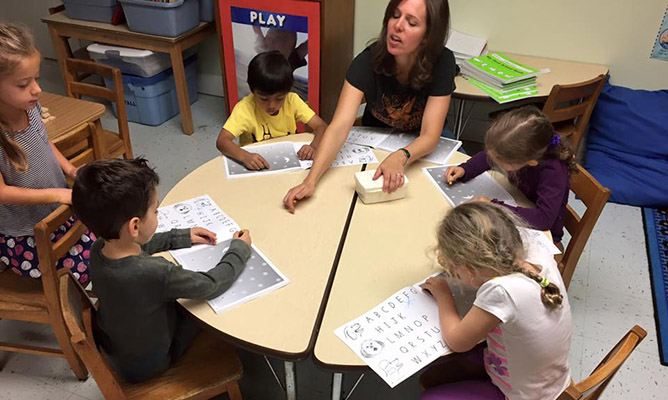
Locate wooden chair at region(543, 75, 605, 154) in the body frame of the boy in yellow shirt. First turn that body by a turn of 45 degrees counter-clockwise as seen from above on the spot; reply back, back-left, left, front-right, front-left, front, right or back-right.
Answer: front-left

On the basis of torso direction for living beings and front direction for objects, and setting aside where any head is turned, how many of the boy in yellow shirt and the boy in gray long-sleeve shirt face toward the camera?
1

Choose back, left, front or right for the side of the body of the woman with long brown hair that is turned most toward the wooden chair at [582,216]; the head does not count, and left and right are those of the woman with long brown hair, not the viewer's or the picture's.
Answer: left

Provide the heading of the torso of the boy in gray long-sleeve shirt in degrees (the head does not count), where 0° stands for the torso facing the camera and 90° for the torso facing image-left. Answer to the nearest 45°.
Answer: approximately 225°

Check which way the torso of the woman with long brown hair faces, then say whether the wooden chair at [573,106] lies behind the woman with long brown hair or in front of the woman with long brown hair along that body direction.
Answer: behind

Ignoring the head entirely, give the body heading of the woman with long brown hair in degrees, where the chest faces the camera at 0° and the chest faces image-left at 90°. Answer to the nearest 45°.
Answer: approximately 45°

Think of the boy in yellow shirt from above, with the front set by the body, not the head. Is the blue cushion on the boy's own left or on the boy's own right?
on the boy's own left

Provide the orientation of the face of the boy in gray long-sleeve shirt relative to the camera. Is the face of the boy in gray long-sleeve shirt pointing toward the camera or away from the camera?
away from the camera

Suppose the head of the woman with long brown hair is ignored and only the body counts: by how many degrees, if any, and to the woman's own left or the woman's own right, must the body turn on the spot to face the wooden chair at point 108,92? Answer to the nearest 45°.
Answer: approximately 45° to the woman's own right

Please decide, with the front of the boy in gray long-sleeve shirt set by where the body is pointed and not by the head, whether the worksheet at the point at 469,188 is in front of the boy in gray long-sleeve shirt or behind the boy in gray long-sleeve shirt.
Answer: in front

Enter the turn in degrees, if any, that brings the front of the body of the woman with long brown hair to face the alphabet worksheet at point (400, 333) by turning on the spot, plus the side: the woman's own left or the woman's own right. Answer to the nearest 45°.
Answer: approximately 45° to the woman's own left

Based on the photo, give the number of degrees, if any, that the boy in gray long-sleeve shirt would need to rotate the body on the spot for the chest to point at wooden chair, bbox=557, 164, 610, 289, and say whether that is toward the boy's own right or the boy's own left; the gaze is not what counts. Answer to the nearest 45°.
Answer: approximately 45° to the boy's own right

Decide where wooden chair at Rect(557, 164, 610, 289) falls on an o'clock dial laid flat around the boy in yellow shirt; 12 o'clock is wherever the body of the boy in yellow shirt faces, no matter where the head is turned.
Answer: The wooden chair is roughly at 10 o'clock from the boy in yellow shirt.

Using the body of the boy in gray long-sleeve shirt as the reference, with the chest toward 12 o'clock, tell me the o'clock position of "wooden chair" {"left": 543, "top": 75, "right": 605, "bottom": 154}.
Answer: The wooden chair is roughly at 1 o'clock from the boy in gray long-sleeve shirt.

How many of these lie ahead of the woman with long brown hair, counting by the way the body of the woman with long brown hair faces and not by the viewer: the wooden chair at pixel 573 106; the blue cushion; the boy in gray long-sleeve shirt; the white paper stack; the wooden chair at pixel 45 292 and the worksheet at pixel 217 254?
3

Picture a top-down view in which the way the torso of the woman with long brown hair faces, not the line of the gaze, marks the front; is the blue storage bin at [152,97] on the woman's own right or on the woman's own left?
on the woman's own right

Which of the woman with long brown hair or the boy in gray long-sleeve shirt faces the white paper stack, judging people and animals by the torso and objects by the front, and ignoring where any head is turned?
the boy in gray long-sleeve shirt
